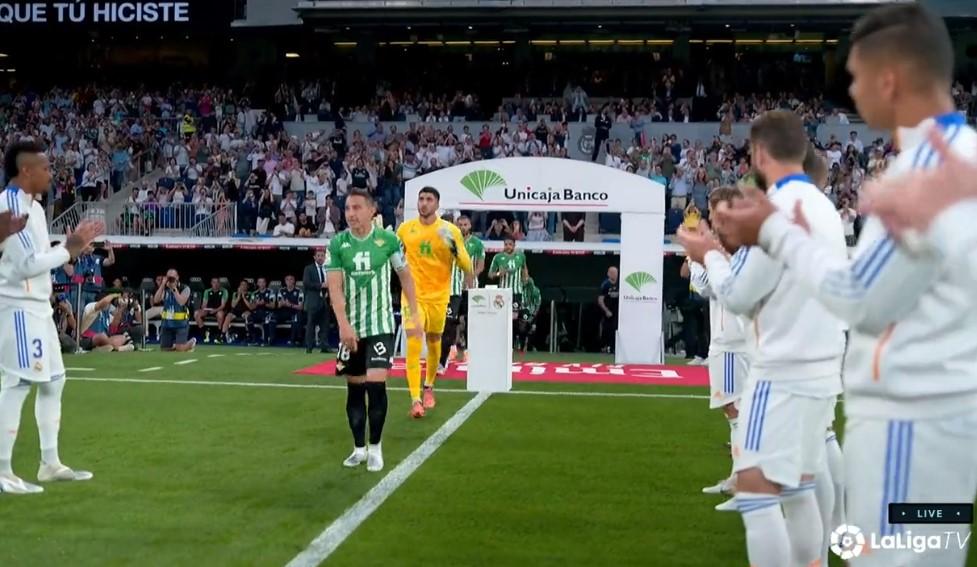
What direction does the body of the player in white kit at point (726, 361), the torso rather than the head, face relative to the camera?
to the viewer's left

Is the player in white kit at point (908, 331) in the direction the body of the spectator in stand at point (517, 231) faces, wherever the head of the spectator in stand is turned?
yes

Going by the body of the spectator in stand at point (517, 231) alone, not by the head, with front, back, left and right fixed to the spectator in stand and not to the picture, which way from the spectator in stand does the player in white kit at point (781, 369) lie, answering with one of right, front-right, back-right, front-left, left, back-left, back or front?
front

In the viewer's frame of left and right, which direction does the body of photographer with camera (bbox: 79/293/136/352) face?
facing the viewer and to the right of the viewer

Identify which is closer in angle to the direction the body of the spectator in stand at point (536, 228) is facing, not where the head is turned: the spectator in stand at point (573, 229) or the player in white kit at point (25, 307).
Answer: the player in white kit

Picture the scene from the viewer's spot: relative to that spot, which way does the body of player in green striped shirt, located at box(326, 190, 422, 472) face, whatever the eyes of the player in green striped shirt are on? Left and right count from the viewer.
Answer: facing the viewer

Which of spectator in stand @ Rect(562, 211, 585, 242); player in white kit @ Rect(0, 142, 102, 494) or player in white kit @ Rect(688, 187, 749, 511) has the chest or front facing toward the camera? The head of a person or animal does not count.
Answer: the spectator in stand

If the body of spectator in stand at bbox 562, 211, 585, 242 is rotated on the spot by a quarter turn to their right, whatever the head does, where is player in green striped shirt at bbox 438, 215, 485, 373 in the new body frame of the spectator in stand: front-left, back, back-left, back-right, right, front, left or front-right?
left

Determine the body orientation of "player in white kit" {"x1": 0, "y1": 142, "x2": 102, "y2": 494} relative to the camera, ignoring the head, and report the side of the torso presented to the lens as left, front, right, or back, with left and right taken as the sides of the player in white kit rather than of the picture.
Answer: right

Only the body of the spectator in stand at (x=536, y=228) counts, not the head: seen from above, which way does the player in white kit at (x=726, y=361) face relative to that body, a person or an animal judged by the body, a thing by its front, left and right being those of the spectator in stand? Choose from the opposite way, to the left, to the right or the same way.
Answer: to the right

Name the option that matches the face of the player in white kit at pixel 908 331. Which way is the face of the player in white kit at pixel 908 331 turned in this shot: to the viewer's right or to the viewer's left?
to the viewer's left

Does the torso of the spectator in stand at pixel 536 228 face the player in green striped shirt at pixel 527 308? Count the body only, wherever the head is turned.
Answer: yes

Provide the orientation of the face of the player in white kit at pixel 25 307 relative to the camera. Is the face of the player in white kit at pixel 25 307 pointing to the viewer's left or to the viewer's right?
to the viewer's right

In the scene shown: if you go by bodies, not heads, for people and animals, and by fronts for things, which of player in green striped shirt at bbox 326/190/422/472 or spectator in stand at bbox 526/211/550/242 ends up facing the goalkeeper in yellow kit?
the spectator in stand

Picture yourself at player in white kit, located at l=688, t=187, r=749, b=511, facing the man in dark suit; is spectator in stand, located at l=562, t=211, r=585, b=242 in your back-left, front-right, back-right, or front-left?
front-right

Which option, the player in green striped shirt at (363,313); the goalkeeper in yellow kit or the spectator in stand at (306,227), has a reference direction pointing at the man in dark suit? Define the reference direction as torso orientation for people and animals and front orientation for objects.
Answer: the spectator in stand

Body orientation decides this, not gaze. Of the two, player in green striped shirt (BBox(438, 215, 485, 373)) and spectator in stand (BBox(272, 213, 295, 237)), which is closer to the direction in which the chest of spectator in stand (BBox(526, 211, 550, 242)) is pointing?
the player in green striped shirt

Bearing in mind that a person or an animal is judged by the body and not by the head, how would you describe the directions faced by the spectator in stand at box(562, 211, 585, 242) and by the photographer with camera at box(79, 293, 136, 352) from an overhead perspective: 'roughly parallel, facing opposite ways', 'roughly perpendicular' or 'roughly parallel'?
roughly perpendicular

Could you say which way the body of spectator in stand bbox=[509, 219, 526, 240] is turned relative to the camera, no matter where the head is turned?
toward the camera
